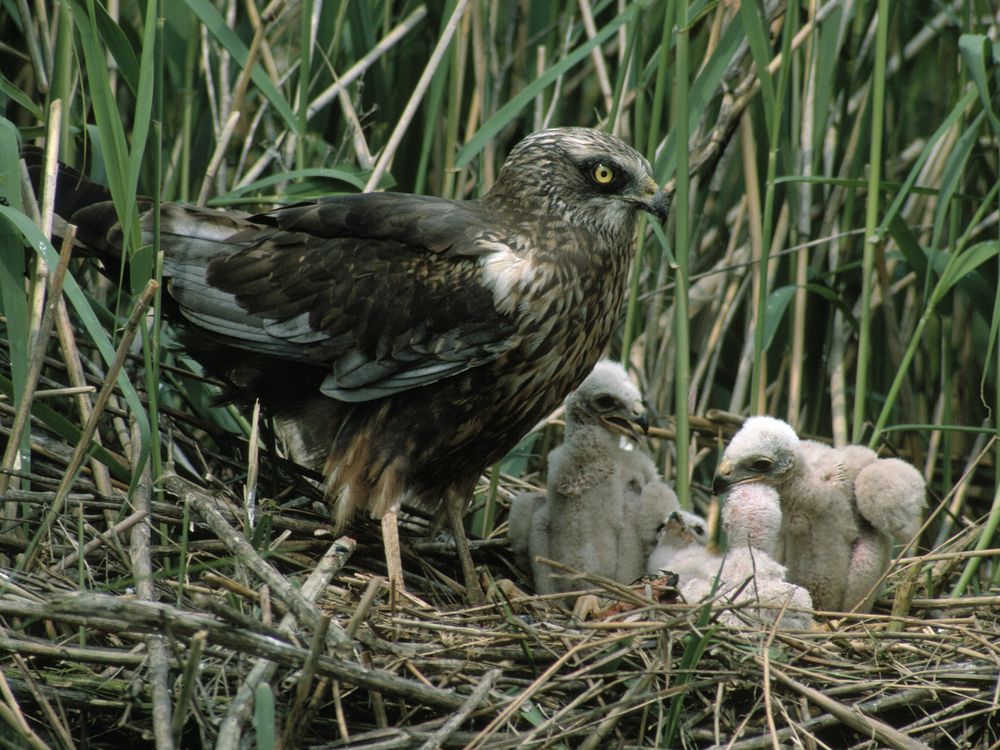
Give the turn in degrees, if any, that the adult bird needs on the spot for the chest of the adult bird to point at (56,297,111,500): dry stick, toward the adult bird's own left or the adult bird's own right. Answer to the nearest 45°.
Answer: approximately 180°

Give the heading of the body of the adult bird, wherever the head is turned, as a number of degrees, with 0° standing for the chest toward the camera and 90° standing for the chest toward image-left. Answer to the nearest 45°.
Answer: approximately 270°

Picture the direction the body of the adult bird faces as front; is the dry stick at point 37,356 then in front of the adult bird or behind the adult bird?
behind

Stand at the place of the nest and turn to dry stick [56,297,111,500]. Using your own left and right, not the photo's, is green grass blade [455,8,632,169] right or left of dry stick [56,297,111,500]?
right
